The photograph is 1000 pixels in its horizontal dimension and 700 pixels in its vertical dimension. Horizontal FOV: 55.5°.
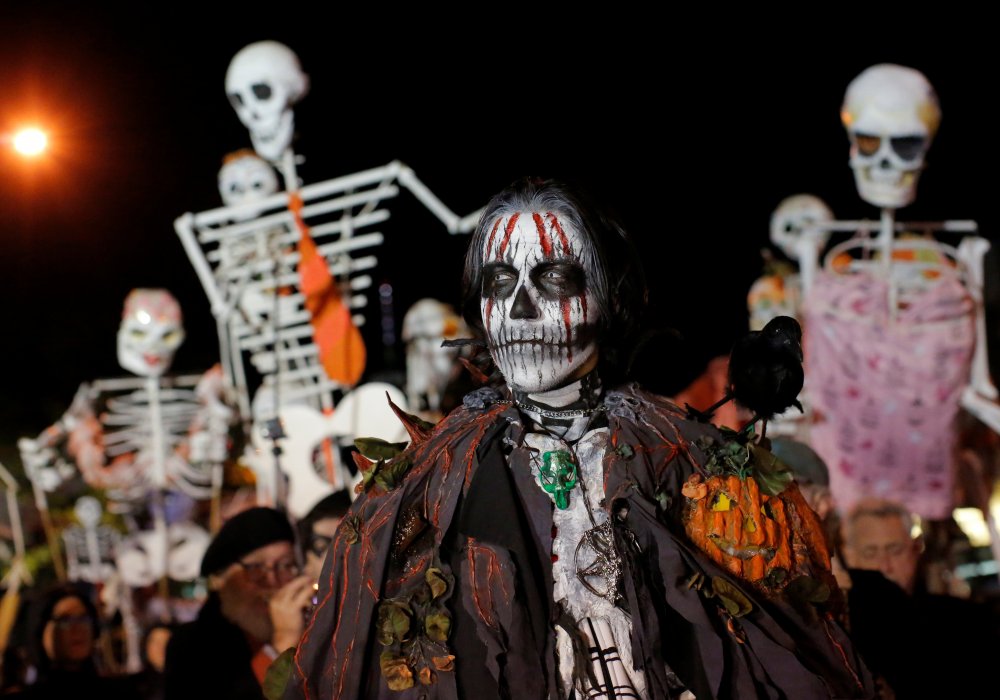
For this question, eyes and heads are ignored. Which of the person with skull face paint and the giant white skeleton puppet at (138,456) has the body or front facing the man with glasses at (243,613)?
the giant white skeleton puppet

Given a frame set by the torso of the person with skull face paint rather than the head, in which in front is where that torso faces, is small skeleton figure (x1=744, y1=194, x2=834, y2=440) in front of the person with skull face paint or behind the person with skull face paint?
behind

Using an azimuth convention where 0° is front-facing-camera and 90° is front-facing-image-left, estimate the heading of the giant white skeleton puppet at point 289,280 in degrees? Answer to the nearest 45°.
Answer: approximately 45°

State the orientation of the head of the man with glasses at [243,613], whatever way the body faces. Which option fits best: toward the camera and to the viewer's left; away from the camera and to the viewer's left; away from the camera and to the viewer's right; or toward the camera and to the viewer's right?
toward the camera and to the viewer's right

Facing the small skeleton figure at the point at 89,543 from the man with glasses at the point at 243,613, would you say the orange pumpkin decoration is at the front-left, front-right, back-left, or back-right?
back-right

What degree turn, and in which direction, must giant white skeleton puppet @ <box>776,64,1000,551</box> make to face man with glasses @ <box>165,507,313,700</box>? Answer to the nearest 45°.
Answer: approximately 45° to its right

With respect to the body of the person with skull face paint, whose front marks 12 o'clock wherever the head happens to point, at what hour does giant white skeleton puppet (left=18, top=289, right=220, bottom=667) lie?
The giant white skeleton puppet is roughly at 5 o'clock from the person with skull face paint.

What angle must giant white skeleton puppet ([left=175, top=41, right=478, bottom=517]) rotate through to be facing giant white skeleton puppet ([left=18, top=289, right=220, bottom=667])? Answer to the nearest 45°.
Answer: approximately 90° to its right
